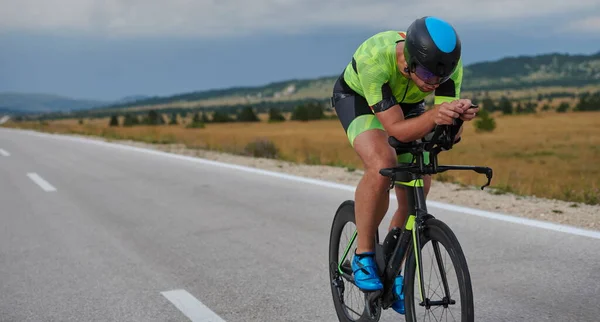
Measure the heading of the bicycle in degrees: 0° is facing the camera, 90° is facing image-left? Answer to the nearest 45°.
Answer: approximately 315°

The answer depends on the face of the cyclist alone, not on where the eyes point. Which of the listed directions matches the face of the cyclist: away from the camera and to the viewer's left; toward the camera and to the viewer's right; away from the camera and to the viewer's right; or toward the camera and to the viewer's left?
toward the camera and to the viewer's right

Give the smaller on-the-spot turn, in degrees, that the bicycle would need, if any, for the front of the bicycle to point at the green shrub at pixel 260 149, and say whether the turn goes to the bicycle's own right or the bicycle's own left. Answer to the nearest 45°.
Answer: approximately 135° to the bicycle's own left

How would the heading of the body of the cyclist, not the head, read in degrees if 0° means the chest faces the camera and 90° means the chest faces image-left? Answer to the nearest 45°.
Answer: approximately 315°

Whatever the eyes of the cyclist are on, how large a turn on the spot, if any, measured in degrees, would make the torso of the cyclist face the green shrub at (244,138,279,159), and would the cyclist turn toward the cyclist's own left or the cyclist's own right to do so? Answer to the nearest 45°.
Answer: approximately 135° to the cyclist's own left
